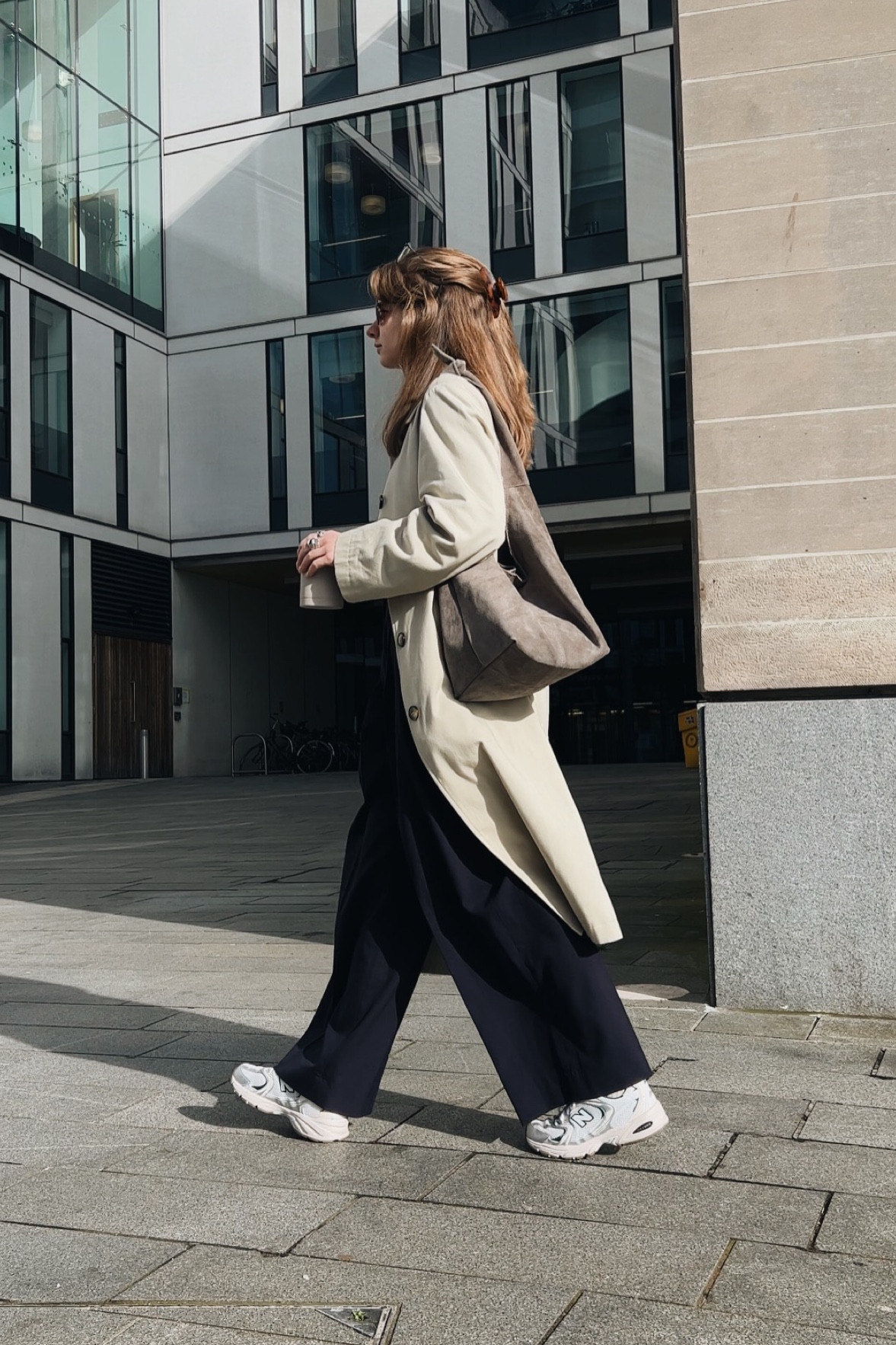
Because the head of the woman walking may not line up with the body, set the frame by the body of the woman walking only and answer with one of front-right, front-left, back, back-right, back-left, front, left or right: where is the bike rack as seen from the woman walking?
right

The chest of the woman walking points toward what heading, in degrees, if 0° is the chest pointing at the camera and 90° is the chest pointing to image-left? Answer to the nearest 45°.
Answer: approximately 90°

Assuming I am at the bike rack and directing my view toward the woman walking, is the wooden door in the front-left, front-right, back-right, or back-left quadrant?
front-right

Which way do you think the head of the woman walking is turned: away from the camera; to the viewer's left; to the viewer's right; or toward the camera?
to the viewer's left

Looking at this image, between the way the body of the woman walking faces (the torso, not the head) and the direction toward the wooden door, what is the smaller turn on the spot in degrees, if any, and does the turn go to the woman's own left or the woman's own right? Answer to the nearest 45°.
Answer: approximately 90° to the woman's own right
